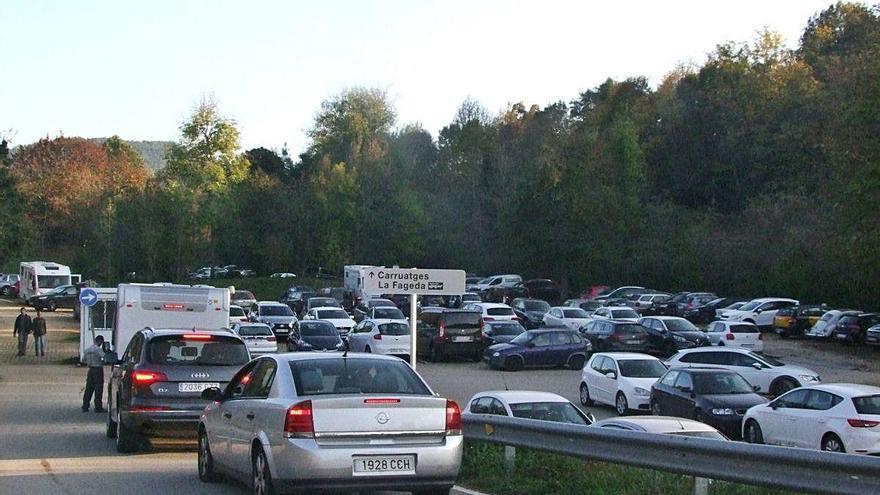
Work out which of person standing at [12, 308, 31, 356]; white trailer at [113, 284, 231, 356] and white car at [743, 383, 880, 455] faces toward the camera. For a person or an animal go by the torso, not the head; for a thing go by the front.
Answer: the person standing

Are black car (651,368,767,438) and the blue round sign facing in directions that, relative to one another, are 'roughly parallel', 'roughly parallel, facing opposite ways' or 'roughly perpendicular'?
roughly parallel

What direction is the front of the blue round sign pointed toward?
toward the camera

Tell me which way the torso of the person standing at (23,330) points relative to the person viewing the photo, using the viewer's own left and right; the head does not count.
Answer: facing the viewer

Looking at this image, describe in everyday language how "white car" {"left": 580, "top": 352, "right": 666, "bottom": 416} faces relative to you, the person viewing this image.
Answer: facing the viewer and to the right of the viewer

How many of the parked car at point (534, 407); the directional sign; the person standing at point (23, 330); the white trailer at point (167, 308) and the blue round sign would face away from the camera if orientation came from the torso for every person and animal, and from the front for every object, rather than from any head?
1

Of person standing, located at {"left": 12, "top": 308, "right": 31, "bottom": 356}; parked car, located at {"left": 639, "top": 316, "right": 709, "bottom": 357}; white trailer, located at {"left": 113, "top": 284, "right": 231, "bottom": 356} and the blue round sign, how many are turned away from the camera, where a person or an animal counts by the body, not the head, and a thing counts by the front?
1

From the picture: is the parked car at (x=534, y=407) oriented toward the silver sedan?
no

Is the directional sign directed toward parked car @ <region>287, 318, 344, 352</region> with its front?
no

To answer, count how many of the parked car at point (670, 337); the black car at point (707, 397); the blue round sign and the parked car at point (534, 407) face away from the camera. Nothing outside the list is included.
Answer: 0

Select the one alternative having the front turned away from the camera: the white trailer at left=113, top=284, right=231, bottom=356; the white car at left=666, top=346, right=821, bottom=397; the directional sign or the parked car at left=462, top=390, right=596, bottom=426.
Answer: the white trailer

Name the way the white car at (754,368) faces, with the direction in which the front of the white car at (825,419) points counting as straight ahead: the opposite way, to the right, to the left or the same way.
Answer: the opposite way

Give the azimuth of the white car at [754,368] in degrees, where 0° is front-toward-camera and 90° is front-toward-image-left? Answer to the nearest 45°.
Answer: approximately 315°

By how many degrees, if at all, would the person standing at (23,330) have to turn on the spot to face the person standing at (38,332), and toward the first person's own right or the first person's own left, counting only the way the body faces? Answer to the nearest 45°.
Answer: approximately 45° to the first person's own left

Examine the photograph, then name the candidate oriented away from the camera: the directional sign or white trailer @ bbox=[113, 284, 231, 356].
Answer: the white trailer

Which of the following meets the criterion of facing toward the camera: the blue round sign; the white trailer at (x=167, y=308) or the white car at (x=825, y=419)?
the blue round sign

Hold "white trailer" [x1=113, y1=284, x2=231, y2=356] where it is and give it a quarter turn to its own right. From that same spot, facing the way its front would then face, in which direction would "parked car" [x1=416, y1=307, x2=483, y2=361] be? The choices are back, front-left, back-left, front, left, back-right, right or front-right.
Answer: front-left

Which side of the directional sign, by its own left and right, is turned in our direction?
front

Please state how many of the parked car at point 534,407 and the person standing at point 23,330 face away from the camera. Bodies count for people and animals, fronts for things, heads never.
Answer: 0

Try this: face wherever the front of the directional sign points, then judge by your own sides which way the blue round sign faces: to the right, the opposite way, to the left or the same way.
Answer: the same way

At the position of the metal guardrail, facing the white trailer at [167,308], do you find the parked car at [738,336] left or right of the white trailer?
right
